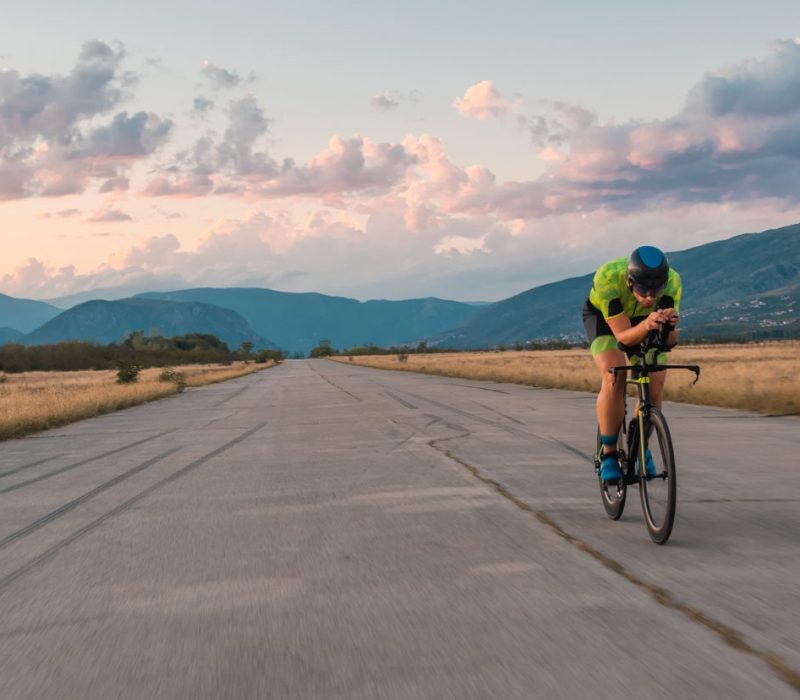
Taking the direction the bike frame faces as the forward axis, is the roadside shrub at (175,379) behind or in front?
behind

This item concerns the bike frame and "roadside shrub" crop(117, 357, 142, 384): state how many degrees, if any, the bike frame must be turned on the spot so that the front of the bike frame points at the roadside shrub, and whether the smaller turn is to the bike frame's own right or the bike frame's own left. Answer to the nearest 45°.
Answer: approximately 135° to the bike frame's own right

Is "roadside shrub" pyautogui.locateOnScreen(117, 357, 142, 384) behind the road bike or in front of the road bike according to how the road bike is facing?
behind

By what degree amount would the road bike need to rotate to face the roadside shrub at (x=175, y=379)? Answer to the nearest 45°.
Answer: approximately 135° to its right

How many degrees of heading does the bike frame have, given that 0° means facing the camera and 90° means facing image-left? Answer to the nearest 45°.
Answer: approximately 0°
